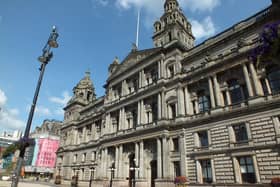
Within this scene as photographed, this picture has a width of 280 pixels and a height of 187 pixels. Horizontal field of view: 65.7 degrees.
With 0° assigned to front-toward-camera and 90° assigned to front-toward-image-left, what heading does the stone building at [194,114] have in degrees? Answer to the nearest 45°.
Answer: approximately 45°
